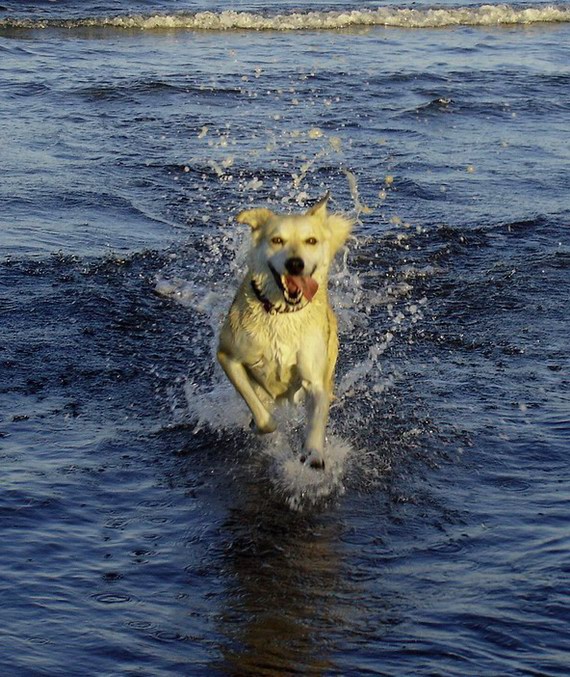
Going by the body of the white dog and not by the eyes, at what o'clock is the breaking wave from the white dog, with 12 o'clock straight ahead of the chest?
The breaking wave is roughly at 6 o'clock from the white dog.

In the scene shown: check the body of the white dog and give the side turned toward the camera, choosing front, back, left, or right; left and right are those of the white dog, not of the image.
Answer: front
